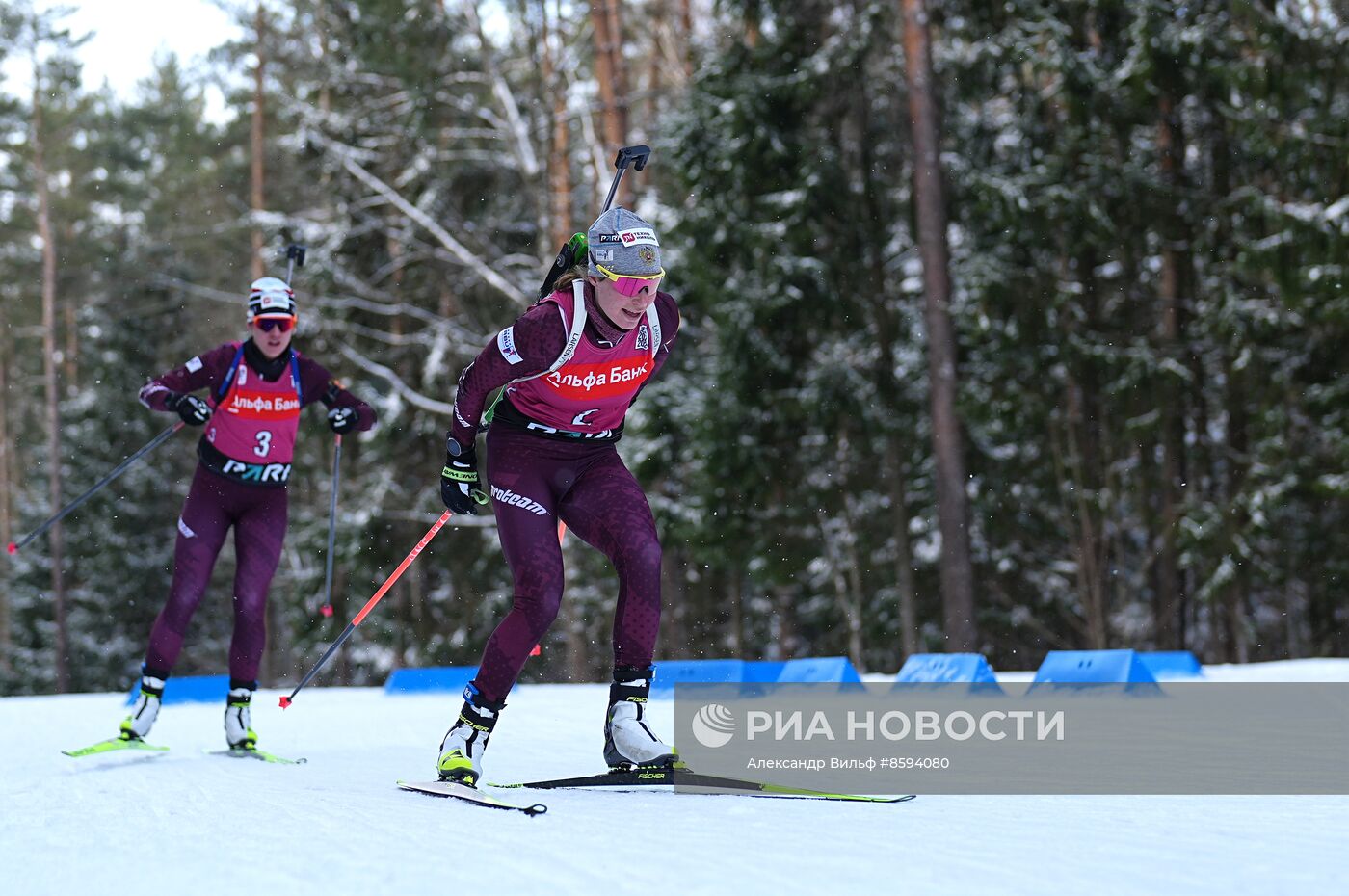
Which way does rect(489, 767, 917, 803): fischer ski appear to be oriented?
to the viewer's right

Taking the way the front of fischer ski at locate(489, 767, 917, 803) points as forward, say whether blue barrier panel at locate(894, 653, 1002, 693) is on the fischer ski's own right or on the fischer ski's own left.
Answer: on the fischer ski's own left

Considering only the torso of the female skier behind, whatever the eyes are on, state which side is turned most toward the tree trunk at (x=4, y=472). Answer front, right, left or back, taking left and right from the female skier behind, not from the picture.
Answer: back

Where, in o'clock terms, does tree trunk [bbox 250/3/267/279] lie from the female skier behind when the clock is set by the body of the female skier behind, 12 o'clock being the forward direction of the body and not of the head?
The tree trunk is roughly at 6 o'clock from the female skier behind.

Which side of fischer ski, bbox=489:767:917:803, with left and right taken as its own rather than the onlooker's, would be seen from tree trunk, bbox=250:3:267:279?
left

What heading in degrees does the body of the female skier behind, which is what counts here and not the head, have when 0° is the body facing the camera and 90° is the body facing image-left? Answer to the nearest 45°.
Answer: approximately 0°

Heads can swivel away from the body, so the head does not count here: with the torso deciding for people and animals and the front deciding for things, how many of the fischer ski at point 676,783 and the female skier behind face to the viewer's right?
1

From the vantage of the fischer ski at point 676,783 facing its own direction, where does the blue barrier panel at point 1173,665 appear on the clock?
The blue barrier panel is roughly at 10 o'clock from the fischer ski.

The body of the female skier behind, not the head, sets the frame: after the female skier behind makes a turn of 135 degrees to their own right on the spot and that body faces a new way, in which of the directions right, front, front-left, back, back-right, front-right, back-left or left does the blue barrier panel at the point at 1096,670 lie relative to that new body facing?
back-right

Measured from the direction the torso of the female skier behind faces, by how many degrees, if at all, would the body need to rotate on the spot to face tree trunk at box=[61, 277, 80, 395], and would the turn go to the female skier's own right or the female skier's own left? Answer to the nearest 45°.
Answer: approximately 180°

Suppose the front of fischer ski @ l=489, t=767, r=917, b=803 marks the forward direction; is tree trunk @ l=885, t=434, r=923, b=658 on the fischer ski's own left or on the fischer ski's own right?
on the fischer ski's own left

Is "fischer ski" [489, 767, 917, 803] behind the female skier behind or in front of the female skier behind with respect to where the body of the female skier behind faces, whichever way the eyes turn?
in front

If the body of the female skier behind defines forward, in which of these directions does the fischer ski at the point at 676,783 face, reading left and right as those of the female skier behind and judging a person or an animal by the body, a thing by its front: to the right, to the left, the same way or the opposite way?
to the left

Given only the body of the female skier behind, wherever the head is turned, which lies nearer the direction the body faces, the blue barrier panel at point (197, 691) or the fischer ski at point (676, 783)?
the fischer ski
